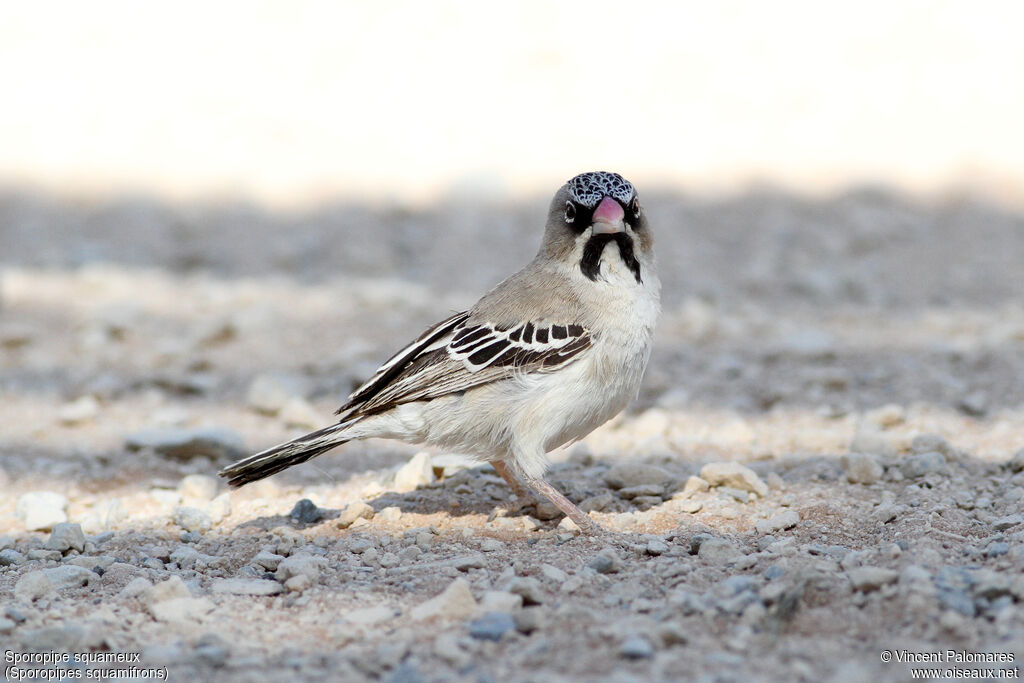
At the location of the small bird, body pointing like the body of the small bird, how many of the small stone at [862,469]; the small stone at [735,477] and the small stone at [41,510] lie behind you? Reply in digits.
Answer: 1

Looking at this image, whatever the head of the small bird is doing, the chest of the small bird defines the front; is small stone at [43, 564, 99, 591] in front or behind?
behind

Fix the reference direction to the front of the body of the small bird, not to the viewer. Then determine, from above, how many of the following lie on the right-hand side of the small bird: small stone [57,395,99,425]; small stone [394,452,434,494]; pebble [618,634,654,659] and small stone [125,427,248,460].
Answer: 1

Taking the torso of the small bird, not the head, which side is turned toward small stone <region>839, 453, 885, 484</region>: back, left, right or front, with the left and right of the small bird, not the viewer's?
front

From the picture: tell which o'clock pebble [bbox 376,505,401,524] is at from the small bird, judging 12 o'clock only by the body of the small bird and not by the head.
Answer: The pebble is roughly at 6 o'clock from the small bird.

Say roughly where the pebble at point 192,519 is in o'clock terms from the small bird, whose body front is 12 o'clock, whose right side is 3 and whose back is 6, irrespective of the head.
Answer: The pebble is roughly at 6 o'clock from the small bird.

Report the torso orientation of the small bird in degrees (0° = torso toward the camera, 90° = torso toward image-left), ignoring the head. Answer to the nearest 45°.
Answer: approximately 270°

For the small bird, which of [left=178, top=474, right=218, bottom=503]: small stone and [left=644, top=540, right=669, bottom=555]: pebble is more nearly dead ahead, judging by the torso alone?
the pebble

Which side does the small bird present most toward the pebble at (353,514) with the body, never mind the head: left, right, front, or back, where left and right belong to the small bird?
back

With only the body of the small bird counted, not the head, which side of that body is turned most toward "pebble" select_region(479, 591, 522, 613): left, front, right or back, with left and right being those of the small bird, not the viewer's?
right
